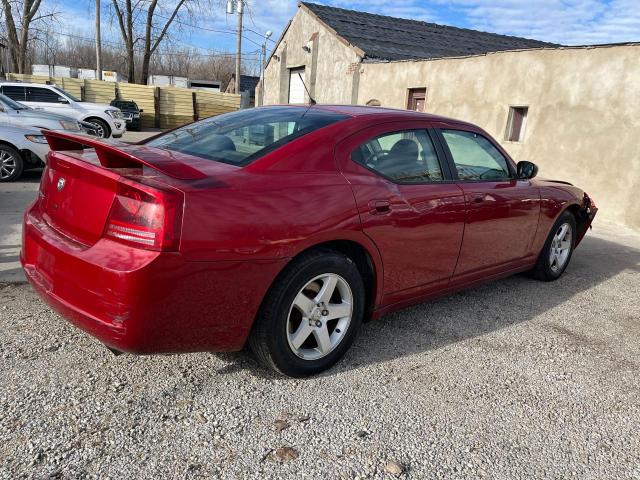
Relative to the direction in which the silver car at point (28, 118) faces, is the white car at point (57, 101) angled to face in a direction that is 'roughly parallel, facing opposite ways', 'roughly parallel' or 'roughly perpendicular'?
roughly parallel

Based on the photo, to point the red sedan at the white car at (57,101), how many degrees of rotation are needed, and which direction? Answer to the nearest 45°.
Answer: approximately 90° to its left

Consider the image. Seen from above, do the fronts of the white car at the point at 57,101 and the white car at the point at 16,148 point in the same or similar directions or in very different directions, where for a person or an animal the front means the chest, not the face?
same or similar directions

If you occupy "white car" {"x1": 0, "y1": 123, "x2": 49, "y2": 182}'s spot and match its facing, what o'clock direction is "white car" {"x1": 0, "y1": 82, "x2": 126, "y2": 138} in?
"white car" {"x1": 0, "y1": 82, "x2": 126, "y2": 138} is roughly at 8 o'clock from "white car" {"x1": 0, "y1": 123, "x2": 49, "y2": 182}.

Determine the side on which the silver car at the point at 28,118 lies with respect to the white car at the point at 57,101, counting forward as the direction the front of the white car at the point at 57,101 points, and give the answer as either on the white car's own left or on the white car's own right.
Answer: on the white car's own right

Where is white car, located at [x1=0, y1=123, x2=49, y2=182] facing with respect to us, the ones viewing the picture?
facing the viewer and to the right of the viewer

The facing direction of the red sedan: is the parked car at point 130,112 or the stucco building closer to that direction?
the stucco building

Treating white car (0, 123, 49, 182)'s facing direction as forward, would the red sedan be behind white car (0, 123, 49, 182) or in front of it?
in front

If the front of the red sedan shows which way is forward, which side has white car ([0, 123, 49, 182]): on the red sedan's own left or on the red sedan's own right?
on the red sedan's own left

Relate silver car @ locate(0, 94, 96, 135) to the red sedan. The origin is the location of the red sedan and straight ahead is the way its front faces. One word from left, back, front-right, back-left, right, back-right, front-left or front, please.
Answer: left

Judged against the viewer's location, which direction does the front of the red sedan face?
facing away from the viewer and to the right of the viewer

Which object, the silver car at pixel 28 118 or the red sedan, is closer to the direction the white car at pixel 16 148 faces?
the red sedan

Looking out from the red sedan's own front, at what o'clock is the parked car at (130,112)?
The parked car is roughly at 10 o'clock from the red sedan.

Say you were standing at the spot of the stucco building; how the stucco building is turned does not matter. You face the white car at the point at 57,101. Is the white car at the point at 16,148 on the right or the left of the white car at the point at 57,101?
left

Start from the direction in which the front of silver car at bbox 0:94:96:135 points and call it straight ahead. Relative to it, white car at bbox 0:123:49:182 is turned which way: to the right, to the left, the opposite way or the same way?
the same way

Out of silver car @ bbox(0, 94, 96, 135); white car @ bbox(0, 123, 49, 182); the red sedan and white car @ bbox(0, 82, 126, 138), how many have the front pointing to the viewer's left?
0
